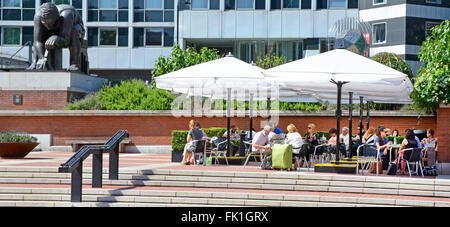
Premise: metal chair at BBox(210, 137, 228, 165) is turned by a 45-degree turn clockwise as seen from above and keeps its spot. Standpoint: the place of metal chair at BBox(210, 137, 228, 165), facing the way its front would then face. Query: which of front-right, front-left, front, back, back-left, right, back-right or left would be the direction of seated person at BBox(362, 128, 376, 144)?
back-right

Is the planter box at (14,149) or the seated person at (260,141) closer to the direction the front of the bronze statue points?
the planter box

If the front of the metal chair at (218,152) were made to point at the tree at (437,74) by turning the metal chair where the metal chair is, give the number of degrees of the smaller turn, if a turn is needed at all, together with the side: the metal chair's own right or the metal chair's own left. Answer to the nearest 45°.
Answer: approximately 180°

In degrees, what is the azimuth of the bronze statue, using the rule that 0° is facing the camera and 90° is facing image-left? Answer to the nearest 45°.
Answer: approximately 45°
